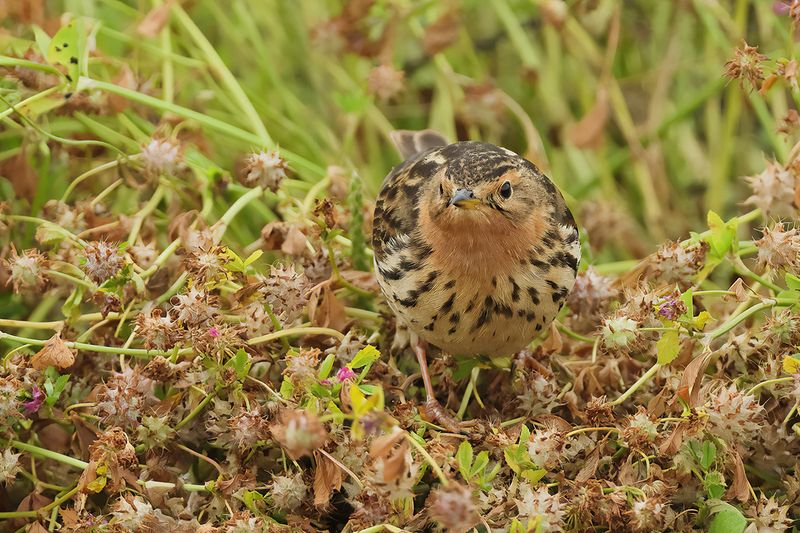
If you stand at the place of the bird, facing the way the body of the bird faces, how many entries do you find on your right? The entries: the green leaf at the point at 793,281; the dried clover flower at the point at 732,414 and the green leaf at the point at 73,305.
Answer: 1

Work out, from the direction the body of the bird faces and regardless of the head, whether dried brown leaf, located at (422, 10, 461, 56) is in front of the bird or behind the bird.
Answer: behind

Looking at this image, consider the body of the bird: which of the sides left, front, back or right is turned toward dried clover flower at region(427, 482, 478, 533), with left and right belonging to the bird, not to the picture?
front

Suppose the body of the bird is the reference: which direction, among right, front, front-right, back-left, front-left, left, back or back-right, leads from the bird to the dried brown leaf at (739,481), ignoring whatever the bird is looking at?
front-left

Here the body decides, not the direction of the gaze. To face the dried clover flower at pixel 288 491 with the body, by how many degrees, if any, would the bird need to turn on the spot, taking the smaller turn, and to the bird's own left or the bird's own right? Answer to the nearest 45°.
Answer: approximately 45° to the bird's own right

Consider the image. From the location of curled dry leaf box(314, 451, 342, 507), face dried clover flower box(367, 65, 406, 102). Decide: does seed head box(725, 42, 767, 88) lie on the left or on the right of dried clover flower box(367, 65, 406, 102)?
right

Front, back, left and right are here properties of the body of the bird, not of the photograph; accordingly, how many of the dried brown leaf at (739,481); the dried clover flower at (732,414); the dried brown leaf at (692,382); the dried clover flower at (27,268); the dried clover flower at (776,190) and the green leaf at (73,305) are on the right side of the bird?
2

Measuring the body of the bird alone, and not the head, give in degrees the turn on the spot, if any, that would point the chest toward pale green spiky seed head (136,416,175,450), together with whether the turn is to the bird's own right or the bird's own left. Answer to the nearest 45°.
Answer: approximately 45° to the bird's own right

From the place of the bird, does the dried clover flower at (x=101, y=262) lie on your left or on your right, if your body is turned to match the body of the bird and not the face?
on your right

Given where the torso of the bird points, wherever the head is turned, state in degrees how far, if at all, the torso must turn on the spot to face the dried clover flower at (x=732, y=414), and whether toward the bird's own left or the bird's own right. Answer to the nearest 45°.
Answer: approximately 45° to the bird's own left

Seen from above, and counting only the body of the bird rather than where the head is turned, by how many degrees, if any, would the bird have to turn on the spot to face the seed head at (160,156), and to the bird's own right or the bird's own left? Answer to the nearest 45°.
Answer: approximately 90° to the bird's own right

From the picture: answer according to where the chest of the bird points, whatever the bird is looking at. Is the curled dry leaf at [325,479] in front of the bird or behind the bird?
in front

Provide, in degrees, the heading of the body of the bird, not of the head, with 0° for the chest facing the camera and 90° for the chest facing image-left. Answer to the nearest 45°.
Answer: approximately 0°

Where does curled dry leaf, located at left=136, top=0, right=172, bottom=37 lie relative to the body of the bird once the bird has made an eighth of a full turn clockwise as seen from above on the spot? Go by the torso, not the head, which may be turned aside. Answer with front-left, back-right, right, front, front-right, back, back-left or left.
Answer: right
